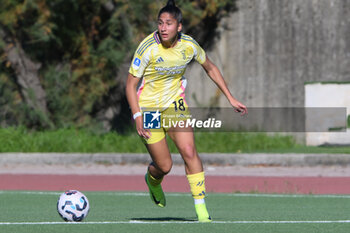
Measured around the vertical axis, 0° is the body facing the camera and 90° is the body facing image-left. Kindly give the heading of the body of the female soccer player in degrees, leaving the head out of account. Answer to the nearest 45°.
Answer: approximately 0°
